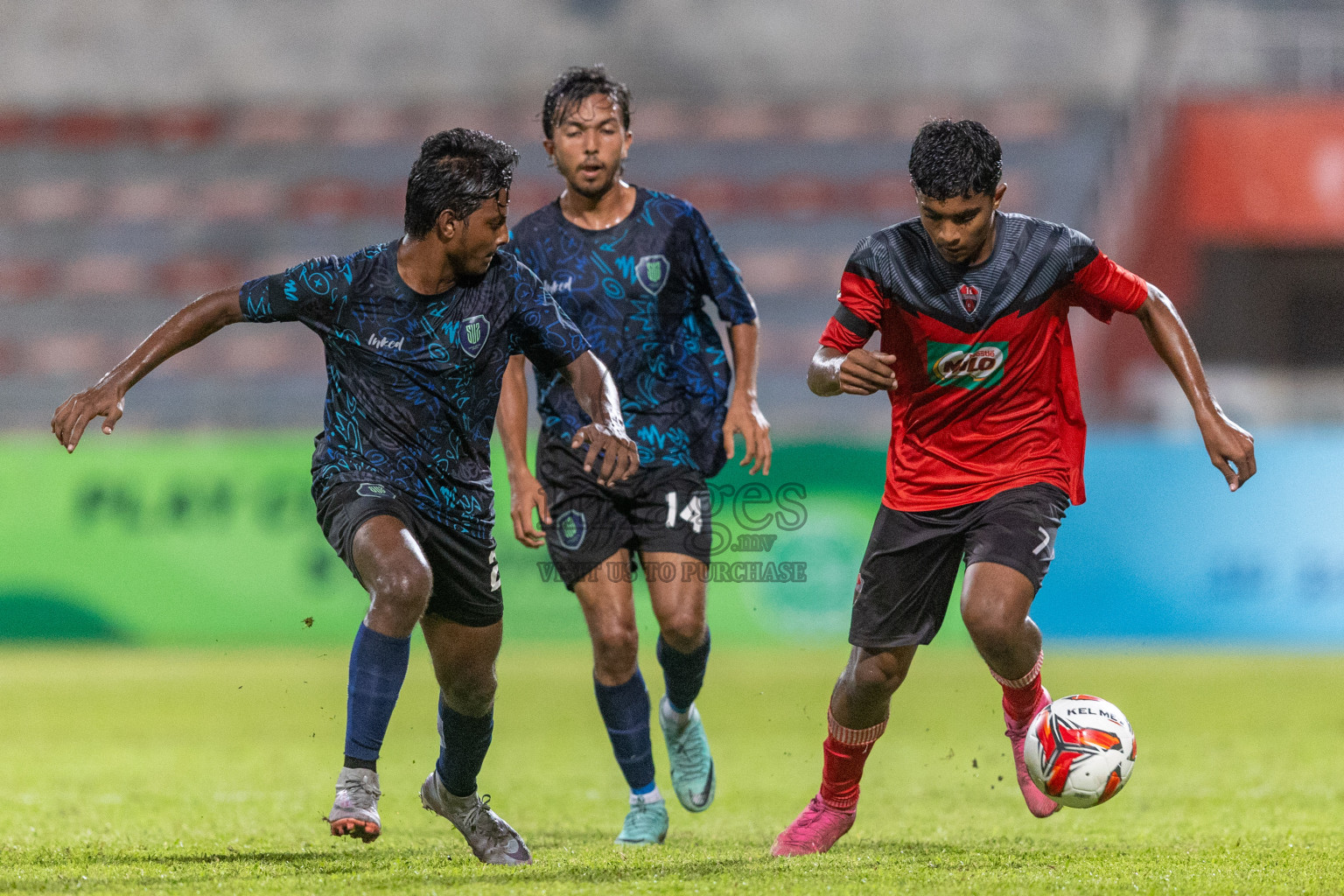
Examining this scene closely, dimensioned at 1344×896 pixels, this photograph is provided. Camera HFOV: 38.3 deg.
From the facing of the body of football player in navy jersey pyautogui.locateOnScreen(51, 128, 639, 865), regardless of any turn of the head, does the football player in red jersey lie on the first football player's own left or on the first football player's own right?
on the first football player's own left

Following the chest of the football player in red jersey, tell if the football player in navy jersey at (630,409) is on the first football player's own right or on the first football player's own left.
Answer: on the first football player's own right

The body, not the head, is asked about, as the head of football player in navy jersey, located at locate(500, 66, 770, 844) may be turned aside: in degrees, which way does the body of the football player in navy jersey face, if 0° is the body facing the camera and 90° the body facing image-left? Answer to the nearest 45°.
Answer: approximately 0°

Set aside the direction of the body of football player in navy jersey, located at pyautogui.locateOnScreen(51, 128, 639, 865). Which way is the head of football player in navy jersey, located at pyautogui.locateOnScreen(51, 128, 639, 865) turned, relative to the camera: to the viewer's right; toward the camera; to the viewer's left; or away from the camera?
to the viewer's right

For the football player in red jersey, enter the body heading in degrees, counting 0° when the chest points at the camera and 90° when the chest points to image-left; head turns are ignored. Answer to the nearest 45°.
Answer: approximately 0°

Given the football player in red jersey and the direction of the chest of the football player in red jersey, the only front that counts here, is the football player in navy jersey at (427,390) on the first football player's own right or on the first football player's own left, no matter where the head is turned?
on the first football player's own right
